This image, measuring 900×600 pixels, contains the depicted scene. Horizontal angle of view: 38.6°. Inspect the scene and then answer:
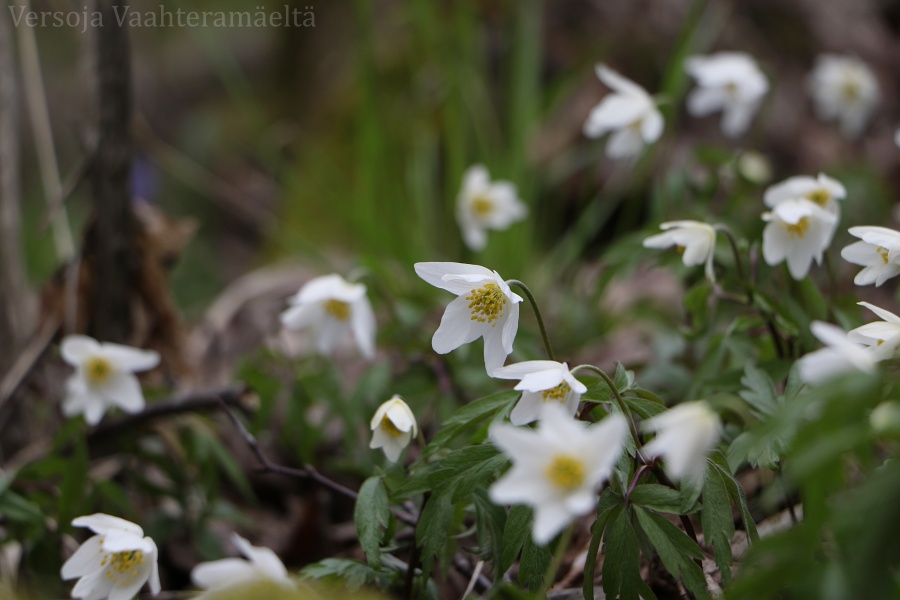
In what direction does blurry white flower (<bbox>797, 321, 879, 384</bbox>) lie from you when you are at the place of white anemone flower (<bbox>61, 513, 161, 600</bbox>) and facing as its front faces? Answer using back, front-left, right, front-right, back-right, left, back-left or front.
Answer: left

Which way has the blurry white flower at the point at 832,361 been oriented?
to the viewer's left

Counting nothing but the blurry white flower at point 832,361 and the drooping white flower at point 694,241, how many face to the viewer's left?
2

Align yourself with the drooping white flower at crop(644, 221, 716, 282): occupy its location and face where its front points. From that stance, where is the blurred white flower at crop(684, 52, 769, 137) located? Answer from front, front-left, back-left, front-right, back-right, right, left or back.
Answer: right

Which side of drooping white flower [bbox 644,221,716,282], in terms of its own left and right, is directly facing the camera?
left

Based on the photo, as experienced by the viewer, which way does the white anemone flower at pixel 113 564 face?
facing the viewer and to the left of the viewer

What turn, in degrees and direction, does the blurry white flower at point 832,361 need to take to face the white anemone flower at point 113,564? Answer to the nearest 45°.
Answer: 0° — it already faces it
